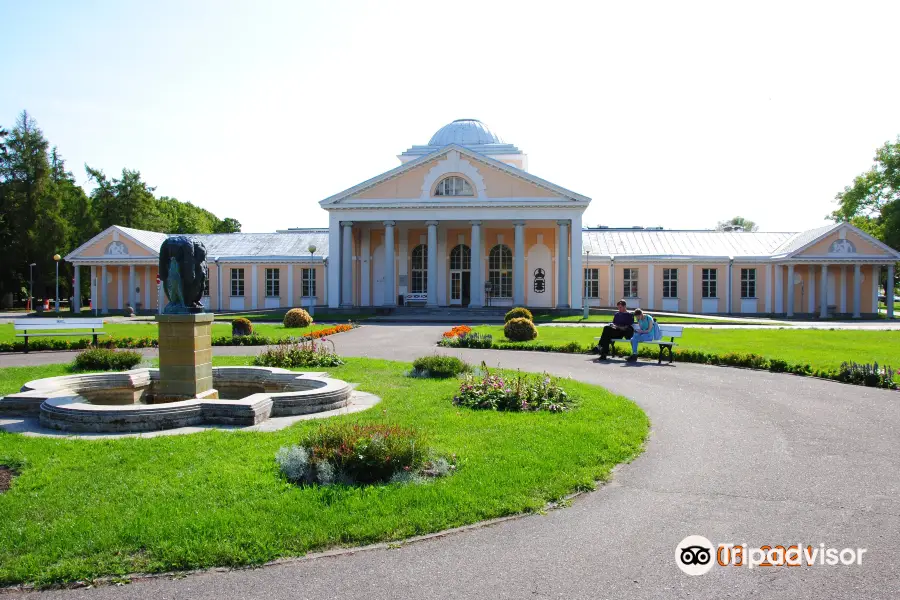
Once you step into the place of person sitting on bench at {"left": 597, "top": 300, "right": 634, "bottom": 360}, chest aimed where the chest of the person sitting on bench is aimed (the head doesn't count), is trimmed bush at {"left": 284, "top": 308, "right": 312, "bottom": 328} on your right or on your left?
on your right

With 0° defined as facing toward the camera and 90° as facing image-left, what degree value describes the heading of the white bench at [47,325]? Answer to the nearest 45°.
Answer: approximately 315°

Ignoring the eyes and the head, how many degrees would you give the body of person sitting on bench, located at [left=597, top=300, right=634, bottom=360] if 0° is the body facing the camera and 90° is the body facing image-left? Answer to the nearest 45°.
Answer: approximately 45°

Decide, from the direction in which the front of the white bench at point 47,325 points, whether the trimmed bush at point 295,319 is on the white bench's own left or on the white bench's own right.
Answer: on the white bench's own left

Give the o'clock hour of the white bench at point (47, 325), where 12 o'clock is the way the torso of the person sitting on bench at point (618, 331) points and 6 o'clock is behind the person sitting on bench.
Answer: The white bench is roughly at 1 o'clock from the person sitting on bench.

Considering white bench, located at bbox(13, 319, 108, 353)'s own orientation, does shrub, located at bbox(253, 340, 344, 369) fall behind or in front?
in front

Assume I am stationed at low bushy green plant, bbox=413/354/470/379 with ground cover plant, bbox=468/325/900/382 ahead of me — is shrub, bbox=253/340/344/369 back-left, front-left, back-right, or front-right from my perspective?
back-left

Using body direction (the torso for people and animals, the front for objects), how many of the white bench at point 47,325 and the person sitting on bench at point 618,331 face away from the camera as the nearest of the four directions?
0

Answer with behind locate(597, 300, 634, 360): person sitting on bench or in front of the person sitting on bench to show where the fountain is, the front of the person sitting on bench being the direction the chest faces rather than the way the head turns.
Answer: in front
